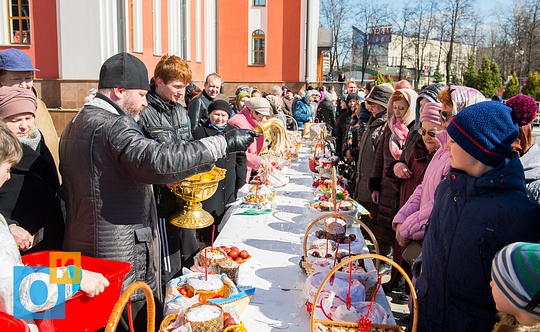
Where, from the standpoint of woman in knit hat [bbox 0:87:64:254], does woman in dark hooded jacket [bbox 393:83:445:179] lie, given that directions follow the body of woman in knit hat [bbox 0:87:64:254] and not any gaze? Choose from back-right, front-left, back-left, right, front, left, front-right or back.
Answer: front-left

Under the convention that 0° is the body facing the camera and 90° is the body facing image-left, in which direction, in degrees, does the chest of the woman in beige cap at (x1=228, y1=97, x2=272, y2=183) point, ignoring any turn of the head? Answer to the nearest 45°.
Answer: approximately 315°

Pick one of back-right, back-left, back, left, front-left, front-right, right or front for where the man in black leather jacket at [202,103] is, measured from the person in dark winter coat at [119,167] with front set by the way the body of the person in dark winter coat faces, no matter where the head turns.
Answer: front-left

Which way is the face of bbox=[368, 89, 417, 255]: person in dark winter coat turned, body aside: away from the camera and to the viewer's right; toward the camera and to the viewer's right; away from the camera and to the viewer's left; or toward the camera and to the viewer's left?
toward the camera and to the viewer's left

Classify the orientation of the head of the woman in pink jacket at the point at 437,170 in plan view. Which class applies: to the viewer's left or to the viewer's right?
to the viewer's left

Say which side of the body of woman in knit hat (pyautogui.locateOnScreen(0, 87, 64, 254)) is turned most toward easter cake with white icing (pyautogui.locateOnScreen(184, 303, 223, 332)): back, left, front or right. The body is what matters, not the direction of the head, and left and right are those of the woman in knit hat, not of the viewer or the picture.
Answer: front

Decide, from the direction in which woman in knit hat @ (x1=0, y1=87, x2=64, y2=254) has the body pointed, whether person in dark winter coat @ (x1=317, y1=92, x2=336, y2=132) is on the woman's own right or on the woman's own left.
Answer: on the woman's own left

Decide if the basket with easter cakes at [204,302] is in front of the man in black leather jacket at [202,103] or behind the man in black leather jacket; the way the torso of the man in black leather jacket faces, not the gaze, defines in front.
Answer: in front

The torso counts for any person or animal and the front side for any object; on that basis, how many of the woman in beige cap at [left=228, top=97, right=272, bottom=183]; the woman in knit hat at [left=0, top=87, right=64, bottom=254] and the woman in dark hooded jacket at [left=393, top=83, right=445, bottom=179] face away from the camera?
0

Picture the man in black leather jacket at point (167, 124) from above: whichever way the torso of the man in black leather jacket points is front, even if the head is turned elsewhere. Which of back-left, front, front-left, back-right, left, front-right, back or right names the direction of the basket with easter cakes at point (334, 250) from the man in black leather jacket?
front

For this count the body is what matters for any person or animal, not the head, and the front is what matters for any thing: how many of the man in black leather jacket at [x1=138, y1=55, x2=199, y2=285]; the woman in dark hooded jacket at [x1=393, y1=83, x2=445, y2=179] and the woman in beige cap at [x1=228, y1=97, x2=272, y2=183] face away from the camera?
0

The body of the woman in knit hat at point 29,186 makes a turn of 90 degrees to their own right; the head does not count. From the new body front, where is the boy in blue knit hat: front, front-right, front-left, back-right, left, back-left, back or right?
left

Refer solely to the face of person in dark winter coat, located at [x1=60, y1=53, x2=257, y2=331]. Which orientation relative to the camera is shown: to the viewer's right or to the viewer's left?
to the viewer's right

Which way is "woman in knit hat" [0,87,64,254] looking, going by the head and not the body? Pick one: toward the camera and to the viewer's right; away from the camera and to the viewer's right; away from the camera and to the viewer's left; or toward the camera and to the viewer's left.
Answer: toward the camera and to the viewer's right
